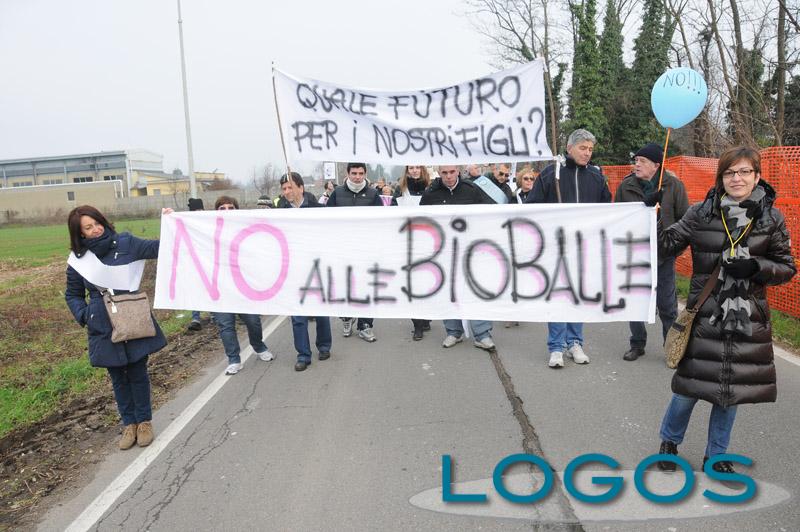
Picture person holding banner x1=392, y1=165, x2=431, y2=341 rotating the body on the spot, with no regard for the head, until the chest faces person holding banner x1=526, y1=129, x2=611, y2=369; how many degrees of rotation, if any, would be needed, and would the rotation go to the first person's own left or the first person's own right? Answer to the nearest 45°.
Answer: approximately 45° to the first person's own left

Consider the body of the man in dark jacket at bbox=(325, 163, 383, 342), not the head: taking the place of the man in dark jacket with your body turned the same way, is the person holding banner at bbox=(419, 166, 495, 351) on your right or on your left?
on your left

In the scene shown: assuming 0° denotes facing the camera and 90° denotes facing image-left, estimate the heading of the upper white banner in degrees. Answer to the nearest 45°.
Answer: approximately 0°

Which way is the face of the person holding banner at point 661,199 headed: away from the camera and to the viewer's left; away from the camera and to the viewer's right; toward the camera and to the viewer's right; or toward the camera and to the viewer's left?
toward the camera and to the viewer's left

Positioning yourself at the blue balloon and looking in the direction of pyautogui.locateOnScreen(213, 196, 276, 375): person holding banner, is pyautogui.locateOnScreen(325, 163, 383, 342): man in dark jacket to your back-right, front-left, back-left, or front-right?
front-right

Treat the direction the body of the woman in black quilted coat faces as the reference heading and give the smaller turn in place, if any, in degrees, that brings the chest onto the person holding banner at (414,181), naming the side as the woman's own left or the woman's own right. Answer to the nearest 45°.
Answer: approximately 135° to the woman's own right

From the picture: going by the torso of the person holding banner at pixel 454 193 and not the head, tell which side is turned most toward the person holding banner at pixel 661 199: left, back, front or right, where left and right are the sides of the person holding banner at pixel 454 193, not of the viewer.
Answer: left

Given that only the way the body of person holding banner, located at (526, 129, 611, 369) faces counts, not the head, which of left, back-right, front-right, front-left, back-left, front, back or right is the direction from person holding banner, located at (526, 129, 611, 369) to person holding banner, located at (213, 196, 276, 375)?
right

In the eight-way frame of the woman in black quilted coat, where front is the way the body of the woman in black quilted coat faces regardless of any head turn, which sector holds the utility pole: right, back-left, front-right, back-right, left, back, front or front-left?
back-right

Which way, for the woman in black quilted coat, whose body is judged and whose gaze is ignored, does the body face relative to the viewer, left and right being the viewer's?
facing the viewer

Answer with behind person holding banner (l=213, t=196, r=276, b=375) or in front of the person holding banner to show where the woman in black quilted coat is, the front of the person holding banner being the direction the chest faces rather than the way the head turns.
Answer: in front
